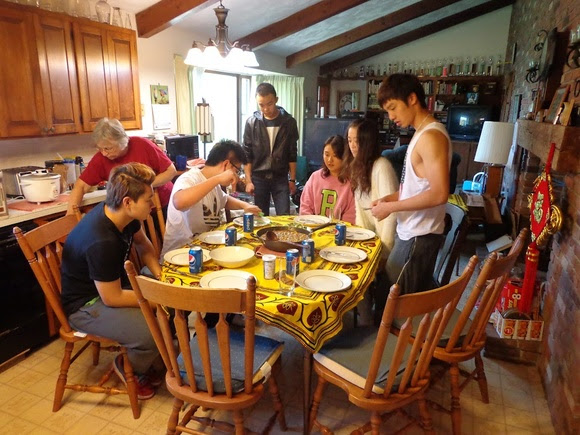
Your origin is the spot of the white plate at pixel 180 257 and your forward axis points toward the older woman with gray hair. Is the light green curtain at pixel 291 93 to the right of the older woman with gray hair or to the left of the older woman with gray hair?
right

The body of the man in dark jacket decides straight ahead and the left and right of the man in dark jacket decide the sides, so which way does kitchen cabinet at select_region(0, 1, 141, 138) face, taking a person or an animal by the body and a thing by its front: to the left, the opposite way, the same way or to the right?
to the left

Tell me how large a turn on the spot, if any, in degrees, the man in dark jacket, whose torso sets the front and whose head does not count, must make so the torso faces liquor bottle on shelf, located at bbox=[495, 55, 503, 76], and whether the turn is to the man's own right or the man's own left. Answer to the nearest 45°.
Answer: approximately 135° to the man's own left

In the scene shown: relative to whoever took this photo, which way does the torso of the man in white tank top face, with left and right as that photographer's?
facing to the left of the viewer

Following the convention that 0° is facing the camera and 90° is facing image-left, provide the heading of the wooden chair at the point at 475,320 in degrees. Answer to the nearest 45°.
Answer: approximately 135°

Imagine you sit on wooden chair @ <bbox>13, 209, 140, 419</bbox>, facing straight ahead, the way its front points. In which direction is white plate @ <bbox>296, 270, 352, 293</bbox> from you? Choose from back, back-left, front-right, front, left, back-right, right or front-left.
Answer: front

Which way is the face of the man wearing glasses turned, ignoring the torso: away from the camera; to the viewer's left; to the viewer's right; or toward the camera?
to the viewer's right

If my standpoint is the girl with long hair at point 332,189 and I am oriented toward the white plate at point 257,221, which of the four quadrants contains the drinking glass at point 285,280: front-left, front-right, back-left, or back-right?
front-left

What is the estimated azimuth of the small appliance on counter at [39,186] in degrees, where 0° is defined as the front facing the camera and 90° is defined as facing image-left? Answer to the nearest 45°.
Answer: approximately 315°

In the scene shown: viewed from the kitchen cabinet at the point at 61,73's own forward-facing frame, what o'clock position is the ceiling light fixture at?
The ceiling light fixture is roughly at 11 o'clock from the kitchen cabinet.

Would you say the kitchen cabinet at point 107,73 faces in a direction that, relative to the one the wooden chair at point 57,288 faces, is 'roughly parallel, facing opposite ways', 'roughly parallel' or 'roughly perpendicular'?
roughly parallel

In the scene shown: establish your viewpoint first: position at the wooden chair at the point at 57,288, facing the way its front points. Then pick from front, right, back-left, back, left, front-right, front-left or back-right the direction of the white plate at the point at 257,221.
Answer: front-left

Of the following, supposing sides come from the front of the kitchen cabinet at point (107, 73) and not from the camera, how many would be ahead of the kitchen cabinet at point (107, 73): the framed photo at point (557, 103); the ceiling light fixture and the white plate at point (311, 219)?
3

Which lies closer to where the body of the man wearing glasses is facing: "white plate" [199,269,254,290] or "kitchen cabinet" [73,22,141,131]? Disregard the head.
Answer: the white plate

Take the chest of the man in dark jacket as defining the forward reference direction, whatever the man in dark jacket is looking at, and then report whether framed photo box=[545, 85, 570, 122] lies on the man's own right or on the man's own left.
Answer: on the man's own left

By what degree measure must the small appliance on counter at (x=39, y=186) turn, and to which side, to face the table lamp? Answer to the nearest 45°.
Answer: approximately 45° to its left
